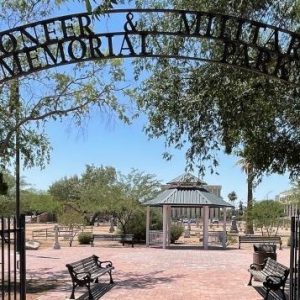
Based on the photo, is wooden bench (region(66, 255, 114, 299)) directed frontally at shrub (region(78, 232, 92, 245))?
no

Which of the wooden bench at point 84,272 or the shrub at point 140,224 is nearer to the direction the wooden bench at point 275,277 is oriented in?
the wooden bench

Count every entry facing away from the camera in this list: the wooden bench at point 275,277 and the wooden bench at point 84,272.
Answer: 0

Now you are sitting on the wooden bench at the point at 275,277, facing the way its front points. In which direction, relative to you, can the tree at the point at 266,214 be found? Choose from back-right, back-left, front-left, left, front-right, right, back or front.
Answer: back-right

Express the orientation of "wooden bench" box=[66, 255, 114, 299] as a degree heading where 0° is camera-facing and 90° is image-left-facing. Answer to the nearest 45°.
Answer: approximately 315°

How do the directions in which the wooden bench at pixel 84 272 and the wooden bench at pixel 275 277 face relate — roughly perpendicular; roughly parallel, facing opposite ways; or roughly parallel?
roughly perpendicular

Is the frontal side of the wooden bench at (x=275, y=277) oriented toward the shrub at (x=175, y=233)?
no

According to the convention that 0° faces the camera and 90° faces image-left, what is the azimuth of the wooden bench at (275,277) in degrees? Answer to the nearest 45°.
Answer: approximately 45°

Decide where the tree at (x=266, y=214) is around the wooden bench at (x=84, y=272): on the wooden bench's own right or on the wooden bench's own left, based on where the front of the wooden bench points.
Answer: on the wooden bench's own left

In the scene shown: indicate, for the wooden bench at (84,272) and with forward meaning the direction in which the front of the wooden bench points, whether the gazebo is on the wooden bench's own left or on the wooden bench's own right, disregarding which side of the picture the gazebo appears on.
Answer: on the wooden bench's own left
